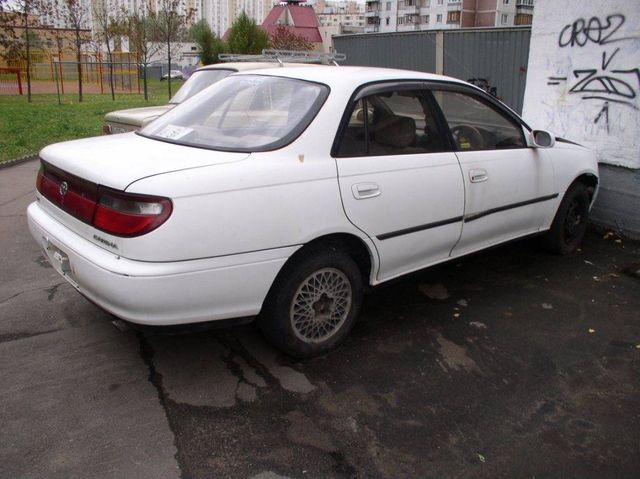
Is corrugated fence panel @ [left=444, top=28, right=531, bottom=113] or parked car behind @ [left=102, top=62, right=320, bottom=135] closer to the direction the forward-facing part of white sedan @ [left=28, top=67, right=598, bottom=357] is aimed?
the corrugated fence panel

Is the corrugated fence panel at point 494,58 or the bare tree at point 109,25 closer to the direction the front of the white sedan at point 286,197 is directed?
the corrugated fence panel

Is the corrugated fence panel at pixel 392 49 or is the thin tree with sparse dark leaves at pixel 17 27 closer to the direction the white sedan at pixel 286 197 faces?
the corrugated fence panel

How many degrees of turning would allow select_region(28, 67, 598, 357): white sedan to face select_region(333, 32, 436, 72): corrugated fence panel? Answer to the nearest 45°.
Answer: approximately 45° to its left

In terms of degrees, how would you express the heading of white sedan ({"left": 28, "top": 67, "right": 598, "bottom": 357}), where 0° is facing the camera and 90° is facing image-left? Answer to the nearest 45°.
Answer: approximately 225°

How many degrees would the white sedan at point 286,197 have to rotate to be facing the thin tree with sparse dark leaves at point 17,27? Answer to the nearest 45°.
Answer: approximately 90° to its left

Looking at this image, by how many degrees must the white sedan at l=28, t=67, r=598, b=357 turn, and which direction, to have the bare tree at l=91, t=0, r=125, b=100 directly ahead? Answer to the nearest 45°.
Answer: approximately 45° to its left

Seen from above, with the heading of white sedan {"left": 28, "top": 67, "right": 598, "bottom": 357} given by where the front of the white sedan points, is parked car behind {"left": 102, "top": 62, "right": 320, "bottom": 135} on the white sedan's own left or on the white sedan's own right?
on the white sedan's own left
